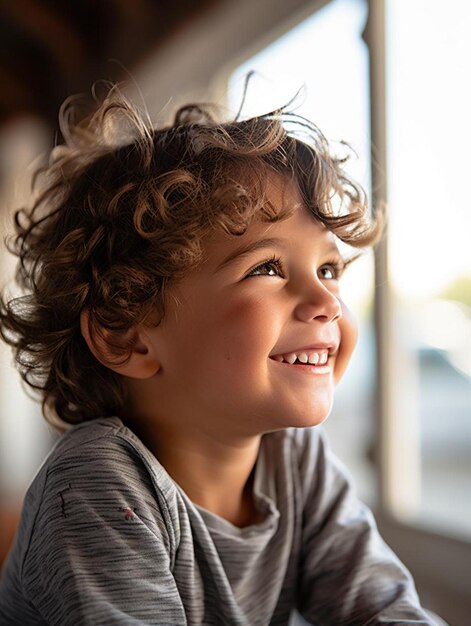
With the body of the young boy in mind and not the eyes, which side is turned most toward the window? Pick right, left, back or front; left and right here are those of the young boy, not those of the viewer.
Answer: left

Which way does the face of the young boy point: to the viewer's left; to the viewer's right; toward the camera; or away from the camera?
to the viewer's right
